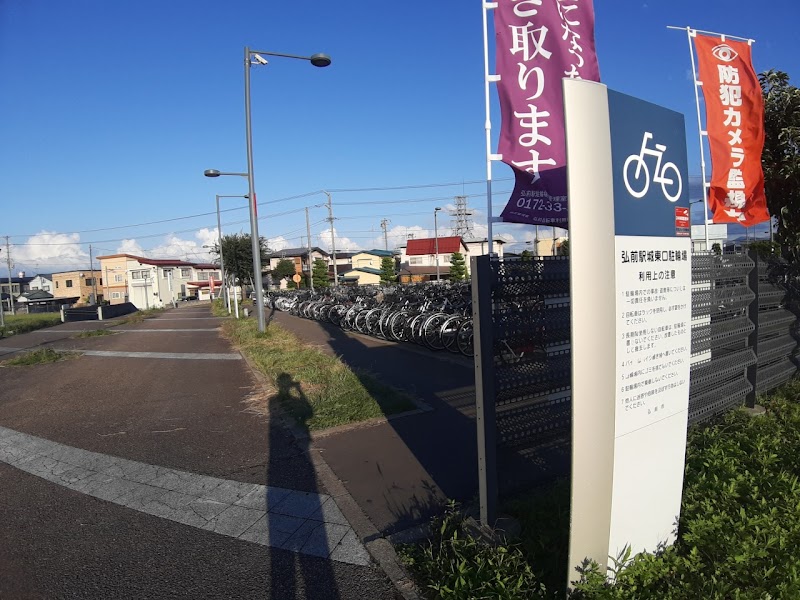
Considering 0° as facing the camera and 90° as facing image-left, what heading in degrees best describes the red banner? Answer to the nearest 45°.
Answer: approximately 0°

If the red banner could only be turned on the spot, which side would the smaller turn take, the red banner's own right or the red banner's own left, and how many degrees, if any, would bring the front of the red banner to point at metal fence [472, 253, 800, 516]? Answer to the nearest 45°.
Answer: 0° — it already faces it

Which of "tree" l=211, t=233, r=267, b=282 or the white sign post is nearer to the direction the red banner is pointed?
the white sign post

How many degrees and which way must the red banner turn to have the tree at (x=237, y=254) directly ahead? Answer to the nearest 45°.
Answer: approximately 135° to its right

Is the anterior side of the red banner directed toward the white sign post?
yes
